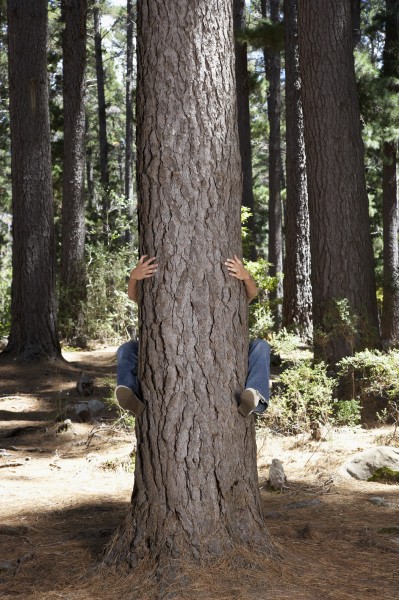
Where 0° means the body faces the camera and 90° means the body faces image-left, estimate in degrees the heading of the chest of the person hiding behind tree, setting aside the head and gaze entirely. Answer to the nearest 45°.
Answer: approximately 0°

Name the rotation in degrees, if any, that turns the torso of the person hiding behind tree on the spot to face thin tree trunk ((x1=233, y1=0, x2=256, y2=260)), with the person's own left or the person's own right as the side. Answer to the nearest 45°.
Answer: approximately 180°

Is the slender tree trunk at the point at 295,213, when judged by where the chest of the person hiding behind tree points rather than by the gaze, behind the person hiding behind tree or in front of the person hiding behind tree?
behind
